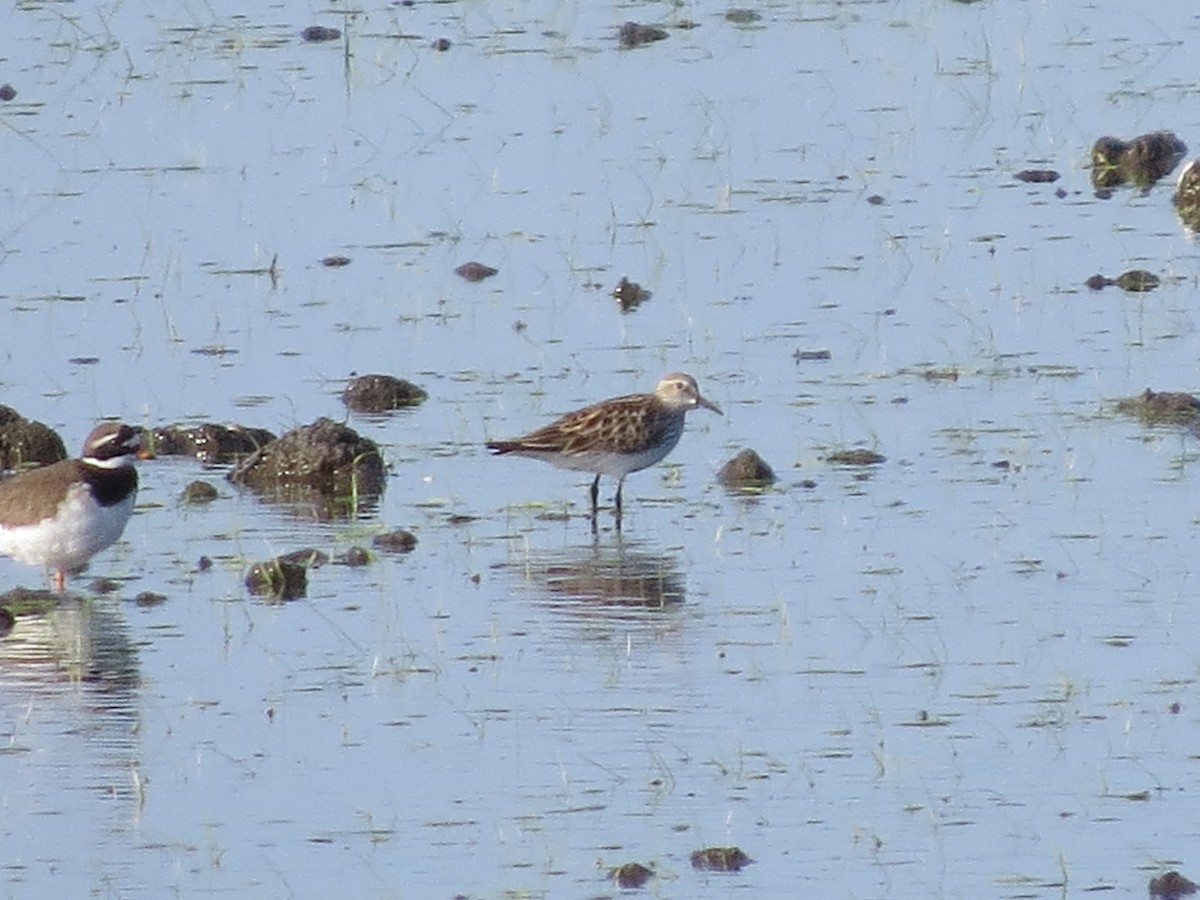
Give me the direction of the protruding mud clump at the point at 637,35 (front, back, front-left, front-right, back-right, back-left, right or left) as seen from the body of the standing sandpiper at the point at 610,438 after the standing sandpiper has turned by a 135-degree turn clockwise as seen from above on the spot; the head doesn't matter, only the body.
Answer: back-right

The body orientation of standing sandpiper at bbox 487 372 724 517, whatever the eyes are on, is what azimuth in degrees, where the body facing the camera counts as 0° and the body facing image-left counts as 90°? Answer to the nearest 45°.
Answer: approximately 270°

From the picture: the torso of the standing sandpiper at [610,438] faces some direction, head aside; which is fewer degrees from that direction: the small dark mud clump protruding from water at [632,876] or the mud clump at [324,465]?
the small dark mud clump protruding from water

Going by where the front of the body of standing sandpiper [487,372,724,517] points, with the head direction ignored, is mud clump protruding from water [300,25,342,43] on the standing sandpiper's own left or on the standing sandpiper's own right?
on the standing sandpiper's own left

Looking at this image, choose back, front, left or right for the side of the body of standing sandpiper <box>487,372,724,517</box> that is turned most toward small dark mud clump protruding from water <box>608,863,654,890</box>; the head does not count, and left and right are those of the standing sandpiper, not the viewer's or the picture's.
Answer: right

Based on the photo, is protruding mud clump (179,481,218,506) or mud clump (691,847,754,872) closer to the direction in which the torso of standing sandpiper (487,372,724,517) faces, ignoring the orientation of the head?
the mud clump (691,847,754,872)

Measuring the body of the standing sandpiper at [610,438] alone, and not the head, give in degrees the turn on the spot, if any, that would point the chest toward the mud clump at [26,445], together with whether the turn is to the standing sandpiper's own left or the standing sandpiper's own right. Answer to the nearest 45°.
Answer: approximately 180°

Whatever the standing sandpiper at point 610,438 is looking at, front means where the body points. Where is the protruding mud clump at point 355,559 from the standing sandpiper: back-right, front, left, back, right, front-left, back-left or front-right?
back-right

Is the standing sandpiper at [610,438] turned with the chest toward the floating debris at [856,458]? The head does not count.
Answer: yes

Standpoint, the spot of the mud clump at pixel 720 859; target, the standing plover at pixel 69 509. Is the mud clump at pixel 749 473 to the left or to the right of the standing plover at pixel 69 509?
right

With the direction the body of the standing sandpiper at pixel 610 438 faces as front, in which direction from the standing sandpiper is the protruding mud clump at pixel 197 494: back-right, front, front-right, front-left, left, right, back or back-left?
back

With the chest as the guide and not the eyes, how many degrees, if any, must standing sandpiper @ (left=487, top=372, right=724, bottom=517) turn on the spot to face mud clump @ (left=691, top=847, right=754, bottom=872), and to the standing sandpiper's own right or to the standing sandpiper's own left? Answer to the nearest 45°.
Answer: approximately 90° to the standing sandpiper's own right
